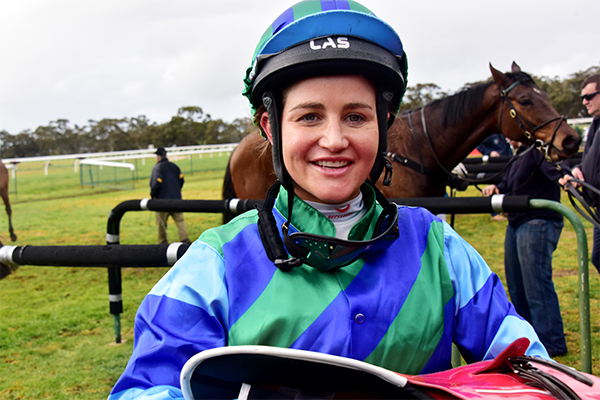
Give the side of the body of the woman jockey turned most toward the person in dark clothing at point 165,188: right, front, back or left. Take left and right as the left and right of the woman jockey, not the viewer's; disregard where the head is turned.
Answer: back

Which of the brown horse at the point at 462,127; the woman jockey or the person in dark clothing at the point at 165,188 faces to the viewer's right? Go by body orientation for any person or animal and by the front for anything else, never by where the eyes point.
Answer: the brown horse

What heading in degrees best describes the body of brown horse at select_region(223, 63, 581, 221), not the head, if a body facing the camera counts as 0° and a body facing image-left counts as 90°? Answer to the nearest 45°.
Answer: approximately 270°

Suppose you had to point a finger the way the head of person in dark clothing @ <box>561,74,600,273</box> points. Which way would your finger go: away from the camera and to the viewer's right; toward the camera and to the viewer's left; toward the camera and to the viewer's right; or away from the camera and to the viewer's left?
toward the camera and to the viewer's left

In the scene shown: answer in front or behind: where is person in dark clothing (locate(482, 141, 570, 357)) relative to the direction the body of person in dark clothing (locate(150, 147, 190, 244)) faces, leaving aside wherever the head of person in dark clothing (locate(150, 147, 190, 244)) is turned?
behind

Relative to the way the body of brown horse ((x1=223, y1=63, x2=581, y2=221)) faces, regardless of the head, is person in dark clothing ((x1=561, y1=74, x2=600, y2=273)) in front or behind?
in front

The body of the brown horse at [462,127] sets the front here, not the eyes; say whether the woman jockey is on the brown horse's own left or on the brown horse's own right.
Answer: on the brown horse's own right

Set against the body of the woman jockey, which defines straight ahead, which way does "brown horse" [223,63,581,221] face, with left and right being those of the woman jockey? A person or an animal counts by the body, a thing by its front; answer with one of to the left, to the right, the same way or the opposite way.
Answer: to the left

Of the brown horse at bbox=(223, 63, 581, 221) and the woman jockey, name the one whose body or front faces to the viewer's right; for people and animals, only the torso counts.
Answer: the brown horse
